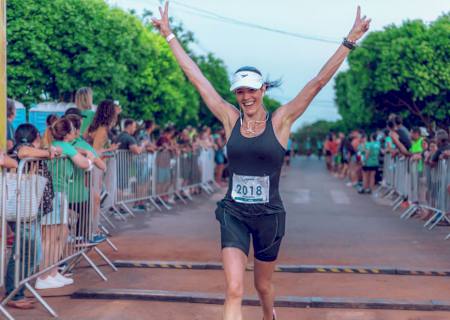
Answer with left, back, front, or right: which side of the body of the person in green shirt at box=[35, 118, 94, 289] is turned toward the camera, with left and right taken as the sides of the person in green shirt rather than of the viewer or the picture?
right

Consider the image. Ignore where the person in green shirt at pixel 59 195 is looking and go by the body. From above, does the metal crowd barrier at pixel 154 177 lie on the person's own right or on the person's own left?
on the person's own left

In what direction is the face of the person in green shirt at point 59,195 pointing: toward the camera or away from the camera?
away from the camera

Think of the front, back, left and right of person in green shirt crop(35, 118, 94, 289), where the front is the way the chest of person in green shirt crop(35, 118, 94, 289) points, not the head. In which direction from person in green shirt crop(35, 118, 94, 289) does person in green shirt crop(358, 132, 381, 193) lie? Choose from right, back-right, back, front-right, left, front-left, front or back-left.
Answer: front-left

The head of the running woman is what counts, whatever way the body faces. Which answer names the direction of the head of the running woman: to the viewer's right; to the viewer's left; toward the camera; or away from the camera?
toward the camera

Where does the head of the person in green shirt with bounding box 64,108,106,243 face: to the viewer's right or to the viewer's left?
to the viewer's right

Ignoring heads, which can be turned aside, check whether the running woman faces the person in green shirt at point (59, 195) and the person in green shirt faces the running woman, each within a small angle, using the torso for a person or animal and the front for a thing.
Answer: no

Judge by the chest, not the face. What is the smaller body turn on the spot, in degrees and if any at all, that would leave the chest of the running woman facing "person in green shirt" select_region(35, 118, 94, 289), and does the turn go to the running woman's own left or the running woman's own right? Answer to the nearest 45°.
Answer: approximately 135° to the running woman's own right

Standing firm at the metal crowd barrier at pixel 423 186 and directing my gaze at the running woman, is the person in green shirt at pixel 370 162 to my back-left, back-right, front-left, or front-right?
back-right

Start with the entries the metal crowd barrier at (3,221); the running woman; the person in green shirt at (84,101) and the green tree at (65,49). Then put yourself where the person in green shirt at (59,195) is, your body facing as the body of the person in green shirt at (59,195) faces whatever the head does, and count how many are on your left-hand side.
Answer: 2

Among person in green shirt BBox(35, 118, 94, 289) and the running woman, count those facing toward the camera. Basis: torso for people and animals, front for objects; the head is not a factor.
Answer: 1

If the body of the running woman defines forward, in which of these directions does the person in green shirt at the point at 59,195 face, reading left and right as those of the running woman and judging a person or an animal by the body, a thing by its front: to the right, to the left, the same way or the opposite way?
to the left

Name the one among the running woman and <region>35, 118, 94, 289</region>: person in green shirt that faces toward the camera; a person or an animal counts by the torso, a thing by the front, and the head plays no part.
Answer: the running woman

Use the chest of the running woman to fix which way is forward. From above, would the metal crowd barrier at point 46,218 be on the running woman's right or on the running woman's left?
on the running woman's right

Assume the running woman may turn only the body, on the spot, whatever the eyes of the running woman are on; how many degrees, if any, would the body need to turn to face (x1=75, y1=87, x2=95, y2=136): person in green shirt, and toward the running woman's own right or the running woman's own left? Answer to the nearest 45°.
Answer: approximately 135° to the running woman's own right

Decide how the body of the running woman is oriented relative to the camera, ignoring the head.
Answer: toward the camera
